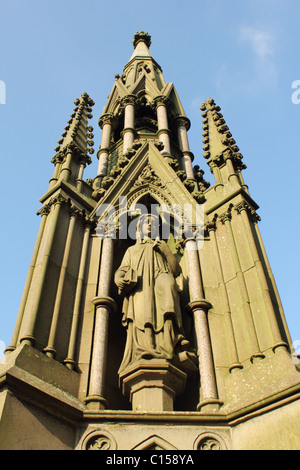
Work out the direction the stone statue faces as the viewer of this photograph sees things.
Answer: facing the viewer
